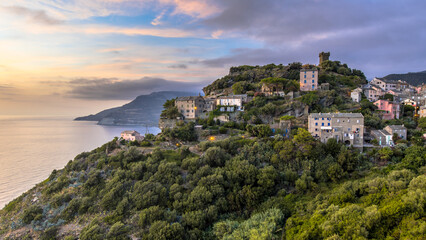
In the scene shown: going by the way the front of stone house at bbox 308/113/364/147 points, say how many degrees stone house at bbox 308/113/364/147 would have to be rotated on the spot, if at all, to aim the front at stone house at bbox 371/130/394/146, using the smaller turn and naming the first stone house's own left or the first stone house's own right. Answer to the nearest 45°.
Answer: approximately 90° to the first stone house's own left

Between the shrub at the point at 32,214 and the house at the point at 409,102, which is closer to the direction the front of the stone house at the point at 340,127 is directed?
the shrub

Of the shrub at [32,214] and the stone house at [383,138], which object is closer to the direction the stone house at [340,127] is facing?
the shrub

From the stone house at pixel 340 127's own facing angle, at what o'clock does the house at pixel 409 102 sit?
The house is roughly at 7 o'clock from the stone house.

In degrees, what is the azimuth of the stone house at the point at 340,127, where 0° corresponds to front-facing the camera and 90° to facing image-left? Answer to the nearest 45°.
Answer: approximately 0°

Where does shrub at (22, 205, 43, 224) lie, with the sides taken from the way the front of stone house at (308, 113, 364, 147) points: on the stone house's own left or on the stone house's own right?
on the stone house's own right

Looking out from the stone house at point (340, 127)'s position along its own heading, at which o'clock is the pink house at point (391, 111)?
the pink house at point (391, 111) is roughly at 7 o'clock from the stone house at point (340, 127).

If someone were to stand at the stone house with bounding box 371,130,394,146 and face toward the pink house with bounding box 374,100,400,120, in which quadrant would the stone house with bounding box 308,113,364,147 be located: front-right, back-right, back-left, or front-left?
back-left
